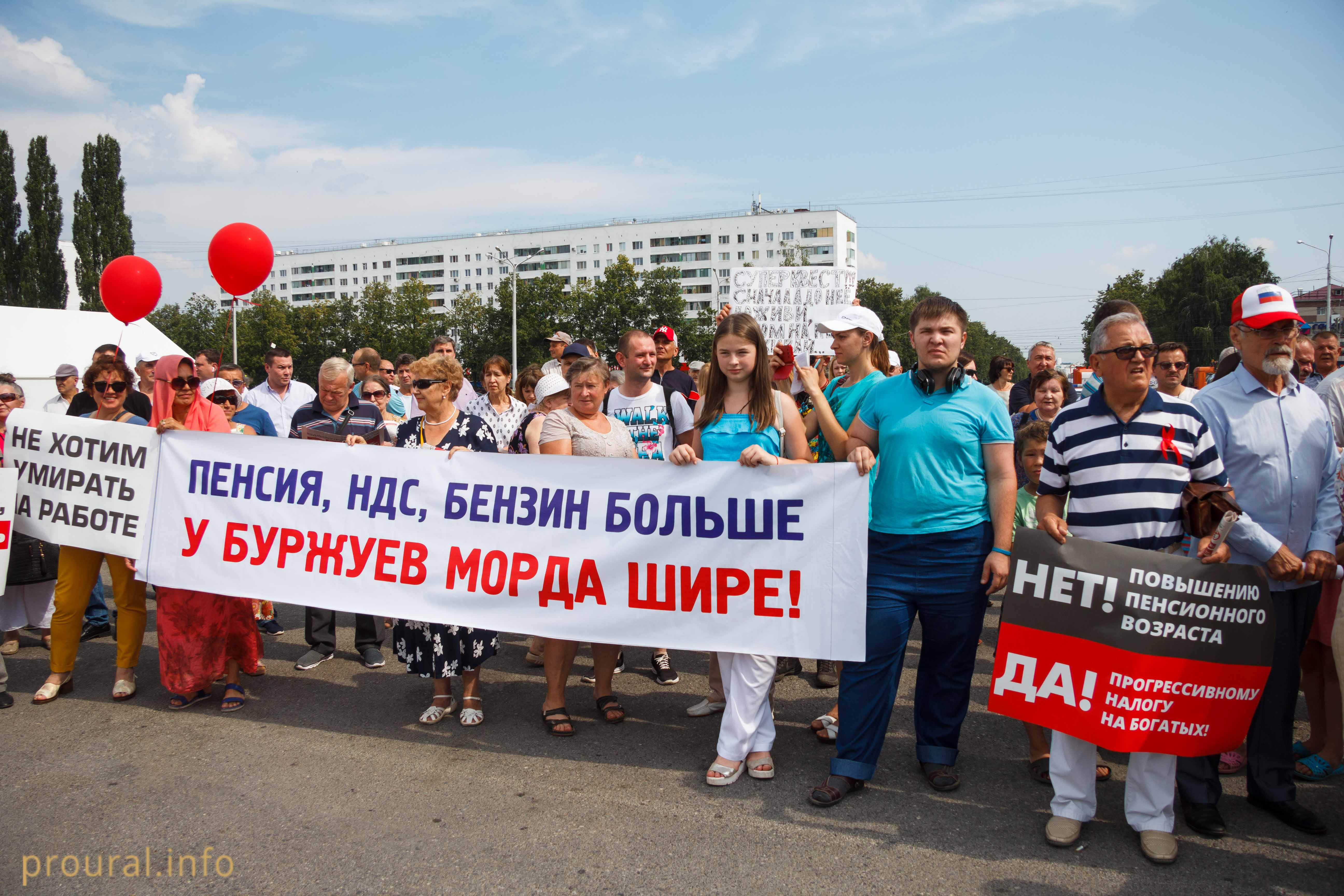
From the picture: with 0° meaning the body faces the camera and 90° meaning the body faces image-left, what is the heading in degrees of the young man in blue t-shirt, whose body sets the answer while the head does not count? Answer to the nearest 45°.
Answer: approximately 0°

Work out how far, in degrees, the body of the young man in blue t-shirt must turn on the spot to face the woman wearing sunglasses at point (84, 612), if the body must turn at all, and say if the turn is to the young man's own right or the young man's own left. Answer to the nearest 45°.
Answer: approximately 90° to the young man's own right

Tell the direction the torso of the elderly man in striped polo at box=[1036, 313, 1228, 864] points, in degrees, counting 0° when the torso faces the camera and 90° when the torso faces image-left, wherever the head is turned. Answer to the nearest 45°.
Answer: approximately 0°

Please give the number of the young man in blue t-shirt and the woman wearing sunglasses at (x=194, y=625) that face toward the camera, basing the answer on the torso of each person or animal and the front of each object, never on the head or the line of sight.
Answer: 2

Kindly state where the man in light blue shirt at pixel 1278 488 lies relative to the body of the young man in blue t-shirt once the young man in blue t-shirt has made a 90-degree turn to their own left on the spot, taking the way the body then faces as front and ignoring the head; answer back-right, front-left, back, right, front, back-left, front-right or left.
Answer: front

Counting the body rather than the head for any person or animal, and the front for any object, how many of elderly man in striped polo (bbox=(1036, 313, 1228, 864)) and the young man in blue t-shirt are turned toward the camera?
2

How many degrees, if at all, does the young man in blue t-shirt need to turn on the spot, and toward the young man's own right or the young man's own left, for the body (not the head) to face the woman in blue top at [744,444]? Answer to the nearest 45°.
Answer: approximately 90° to the young man's own right

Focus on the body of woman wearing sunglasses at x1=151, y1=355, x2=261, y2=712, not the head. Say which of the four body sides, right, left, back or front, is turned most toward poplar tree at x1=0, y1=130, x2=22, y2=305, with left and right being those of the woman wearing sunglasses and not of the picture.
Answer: back

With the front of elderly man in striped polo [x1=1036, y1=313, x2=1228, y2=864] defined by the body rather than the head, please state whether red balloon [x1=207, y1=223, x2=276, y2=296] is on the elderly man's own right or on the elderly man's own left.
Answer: on the elderly man's own right

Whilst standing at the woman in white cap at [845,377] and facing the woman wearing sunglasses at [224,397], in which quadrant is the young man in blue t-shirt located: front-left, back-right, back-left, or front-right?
back-left

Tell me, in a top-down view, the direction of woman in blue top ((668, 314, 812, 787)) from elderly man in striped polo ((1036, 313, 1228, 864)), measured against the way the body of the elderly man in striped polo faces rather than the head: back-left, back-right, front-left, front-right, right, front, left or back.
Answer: right

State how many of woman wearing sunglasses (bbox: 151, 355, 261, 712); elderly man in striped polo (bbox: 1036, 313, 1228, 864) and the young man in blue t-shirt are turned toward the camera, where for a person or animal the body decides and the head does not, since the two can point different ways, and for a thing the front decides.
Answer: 3
